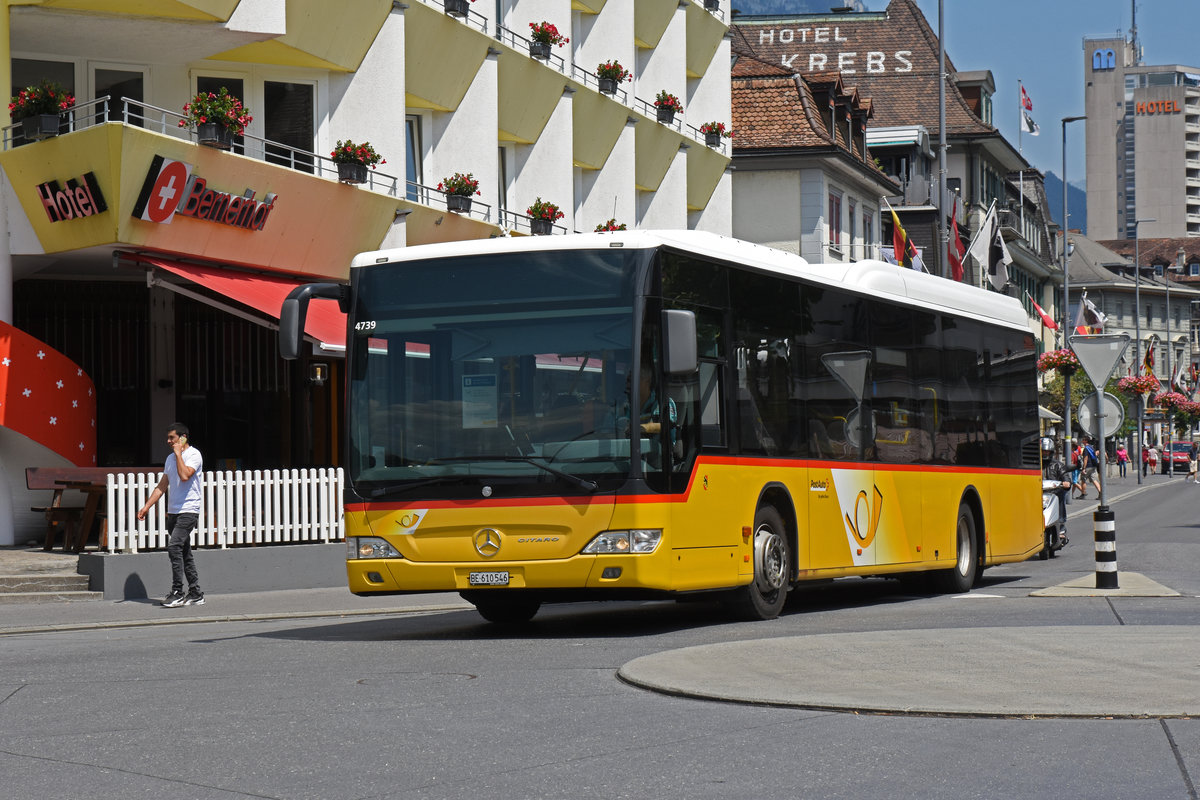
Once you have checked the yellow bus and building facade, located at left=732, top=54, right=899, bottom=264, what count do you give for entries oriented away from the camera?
0

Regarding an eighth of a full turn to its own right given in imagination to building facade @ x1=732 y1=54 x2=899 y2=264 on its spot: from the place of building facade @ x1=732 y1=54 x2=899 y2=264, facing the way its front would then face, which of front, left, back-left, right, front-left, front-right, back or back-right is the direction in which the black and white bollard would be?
front

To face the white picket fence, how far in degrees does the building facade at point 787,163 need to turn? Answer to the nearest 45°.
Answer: approximately 45° to its right

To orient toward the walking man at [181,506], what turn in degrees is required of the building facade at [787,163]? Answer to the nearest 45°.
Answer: approximately 45° to its right

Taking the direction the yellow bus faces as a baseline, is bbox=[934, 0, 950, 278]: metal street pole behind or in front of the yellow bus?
behind

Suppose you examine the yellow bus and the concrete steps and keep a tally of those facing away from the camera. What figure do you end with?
0

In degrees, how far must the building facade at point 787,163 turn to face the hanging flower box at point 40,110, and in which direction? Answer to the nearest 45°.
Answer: approximately 45° to its right

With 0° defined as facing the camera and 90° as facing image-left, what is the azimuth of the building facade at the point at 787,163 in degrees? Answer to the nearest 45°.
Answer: approximately 315°

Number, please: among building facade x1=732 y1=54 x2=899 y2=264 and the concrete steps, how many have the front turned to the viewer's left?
0

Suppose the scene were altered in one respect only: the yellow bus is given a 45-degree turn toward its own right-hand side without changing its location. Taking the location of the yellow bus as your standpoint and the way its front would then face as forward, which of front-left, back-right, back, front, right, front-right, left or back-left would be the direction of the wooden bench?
front-right
